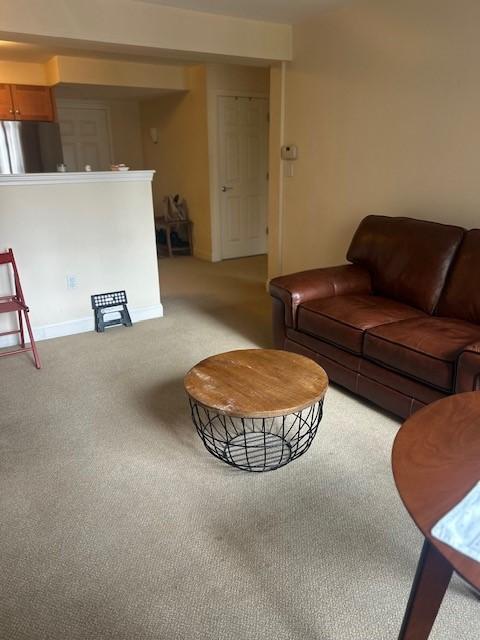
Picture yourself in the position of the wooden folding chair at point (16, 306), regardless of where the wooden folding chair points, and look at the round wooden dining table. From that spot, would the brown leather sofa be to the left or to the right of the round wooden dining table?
left

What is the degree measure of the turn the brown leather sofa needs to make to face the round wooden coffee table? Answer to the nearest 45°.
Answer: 0° — it already faces it

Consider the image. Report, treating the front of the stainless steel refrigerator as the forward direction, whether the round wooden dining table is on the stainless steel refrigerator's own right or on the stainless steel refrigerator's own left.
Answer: on the stainless steel refrigerator's own left

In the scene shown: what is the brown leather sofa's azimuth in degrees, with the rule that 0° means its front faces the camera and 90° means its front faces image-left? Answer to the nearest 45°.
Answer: approximately 45°

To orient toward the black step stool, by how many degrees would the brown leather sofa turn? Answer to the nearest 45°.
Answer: approximately 45° to its right

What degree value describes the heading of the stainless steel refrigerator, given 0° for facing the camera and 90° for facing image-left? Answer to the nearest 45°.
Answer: approximately 45°

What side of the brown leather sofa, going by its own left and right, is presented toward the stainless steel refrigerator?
right

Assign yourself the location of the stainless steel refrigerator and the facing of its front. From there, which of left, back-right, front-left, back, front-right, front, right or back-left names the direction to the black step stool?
front-left

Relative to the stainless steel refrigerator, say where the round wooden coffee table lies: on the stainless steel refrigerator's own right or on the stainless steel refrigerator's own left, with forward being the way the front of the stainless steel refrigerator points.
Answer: on the stainless steel refrigerator's own left
